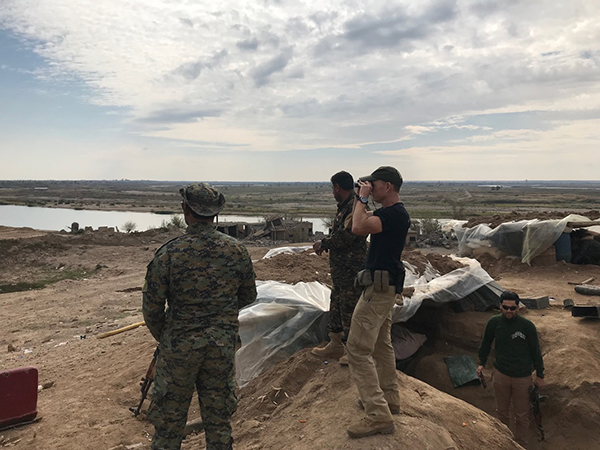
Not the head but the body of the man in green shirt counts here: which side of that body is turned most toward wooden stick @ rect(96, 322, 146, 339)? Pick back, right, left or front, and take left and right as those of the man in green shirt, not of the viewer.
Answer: right

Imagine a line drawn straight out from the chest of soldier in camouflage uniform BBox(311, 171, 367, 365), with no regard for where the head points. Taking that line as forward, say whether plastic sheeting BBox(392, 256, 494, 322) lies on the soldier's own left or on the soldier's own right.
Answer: on the soldier's own right

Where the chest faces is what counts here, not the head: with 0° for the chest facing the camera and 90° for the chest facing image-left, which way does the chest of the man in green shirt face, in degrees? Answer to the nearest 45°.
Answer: approximately 0°

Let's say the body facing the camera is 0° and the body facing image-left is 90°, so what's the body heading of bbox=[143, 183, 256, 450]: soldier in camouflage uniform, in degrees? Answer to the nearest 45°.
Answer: approximately 180°

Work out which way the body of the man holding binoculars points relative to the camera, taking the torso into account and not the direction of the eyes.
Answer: to the viewer's left

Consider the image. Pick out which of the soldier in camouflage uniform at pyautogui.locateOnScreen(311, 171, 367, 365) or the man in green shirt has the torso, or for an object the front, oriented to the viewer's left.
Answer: the soldier in camouflage uniform
